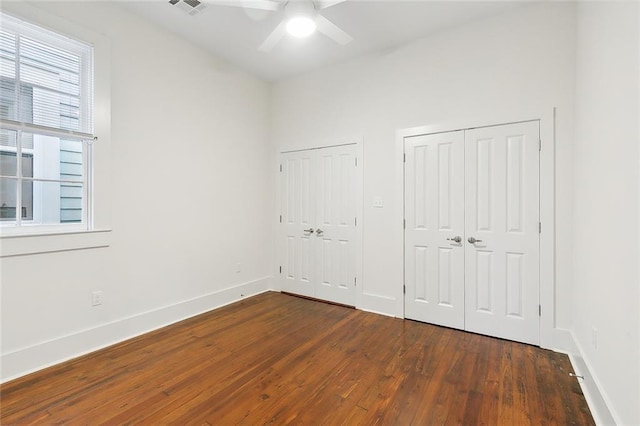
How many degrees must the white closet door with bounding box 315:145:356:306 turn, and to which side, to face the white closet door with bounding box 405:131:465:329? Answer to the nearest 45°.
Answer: approximately 90° to its left

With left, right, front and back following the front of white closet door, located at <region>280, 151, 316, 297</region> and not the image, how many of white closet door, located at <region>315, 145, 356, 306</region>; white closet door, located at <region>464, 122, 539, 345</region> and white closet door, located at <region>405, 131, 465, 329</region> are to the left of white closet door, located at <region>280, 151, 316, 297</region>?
3

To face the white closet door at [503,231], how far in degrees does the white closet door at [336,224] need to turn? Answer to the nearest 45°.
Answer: approximately 90° to its left

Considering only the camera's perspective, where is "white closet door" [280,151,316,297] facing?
facing the viewer and to the left of the viewer

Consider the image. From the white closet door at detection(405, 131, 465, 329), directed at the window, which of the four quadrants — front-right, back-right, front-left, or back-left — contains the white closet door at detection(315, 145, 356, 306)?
front-right

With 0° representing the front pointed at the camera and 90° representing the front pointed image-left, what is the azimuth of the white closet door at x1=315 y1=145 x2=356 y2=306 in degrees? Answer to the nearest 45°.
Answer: approximately 45°

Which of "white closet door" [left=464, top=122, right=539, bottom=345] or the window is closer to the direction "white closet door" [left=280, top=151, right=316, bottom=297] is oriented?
the window

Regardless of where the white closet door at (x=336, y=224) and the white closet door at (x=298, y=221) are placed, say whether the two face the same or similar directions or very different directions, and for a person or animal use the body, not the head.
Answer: same or similar directions

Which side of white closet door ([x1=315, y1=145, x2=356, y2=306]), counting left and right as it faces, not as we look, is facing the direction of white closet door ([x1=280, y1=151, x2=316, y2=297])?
right

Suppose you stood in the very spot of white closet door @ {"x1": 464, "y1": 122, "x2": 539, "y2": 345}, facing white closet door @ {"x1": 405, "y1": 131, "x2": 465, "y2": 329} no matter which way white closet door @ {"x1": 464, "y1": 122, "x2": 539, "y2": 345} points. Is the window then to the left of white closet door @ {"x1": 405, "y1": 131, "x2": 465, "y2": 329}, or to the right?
left

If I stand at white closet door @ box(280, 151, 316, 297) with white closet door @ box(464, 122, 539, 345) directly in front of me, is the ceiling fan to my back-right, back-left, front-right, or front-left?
front-right

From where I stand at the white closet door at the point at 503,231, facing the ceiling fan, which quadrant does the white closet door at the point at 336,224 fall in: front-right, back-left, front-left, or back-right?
front-right

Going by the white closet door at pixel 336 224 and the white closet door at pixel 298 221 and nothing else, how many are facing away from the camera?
0

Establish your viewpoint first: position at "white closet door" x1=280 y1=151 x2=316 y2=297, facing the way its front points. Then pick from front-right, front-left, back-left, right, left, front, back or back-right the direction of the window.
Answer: front

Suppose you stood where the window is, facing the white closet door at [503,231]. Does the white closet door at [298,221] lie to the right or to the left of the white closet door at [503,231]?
left
